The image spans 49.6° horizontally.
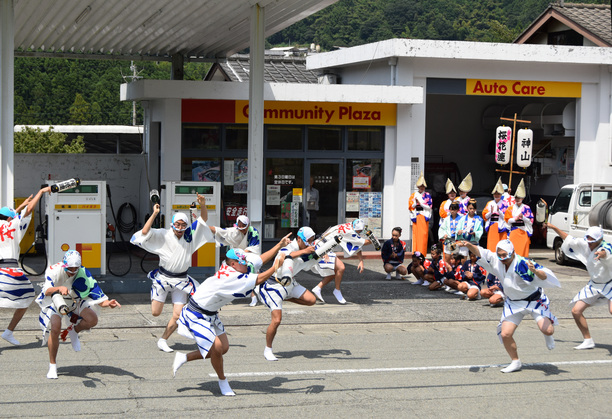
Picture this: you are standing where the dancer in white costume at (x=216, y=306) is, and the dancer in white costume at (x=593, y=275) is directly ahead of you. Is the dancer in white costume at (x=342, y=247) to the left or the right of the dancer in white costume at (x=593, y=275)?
left

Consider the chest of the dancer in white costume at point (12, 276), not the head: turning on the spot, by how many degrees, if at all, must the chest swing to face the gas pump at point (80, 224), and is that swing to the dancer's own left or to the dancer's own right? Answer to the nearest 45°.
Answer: approximately 45° to the dancer's own left

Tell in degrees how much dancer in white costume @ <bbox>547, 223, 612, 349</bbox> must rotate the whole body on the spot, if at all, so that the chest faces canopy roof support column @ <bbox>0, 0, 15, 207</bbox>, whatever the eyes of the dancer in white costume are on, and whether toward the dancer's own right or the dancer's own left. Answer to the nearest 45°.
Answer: approximately 45° to the dancer's own right

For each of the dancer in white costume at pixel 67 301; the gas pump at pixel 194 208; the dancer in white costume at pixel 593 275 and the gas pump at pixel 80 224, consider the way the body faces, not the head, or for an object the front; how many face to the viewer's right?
0

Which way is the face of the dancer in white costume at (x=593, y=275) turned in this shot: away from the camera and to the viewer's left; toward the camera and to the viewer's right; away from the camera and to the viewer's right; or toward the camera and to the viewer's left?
toward the camera and to the viewer's left

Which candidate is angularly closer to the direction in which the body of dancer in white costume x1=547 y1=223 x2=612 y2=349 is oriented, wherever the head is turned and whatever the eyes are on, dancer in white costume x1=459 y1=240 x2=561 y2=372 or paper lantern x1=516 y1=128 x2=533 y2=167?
the dancer in white costume

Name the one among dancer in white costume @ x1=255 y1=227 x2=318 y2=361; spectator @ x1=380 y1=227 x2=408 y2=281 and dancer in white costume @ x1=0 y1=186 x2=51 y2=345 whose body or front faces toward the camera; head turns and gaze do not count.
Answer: the spectator

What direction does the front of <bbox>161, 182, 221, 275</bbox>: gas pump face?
toward the camera

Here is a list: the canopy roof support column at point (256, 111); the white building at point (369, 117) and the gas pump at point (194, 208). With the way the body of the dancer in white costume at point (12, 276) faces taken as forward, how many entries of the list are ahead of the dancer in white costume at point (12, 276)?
3

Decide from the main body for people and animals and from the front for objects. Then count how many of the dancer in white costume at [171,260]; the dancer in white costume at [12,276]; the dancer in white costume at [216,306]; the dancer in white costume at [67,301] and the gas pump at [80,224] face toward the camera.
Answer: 3

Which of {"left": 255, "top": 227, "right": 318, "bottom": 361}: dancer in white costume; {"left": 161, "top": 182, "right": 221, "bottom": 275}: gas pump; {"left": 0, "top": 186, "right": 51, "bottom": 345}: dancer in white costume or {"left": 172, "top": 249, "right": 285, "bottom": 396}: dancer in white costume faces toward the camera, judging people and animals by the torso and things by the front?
the gas pump

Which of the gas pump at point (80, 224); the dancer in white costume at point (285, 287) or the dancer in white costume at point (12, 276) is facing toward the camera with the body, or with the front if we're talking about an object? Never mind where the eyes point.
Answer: the gas pump

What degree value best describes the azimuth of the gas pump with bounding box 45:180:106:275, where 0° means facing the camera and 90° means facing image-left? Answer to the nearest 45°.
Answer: approximately 0°

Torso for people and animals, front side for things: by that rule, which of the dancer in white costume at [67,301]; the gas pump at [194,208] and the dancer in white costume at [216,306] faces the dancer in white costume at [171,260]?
the gas pump

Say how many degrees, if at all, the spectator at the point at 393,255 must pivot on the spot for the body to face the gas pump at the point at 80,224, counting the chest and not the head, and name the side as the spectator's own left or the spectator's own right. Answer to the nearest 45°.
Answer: approximately 45° to the spectator's own right

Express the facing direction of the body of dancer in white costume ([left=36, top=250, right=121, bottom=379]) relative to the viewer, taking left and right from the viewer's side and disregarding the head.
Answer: facing the viewer

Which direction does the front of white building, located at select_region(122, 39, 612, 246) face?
toward the camera

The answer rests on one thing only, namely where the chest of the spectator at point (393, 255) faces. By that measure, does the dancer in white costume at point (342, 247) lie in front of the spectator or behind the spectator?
in front

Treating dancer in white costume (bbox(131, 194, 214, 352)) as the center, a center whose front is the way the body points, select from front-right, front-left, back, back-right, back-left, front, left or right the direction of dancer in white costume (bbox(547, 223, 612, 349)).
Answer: left

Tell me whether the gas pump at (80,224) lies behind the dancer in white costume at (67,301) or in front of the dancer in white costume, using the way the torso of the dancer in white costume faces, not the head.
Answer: behind
